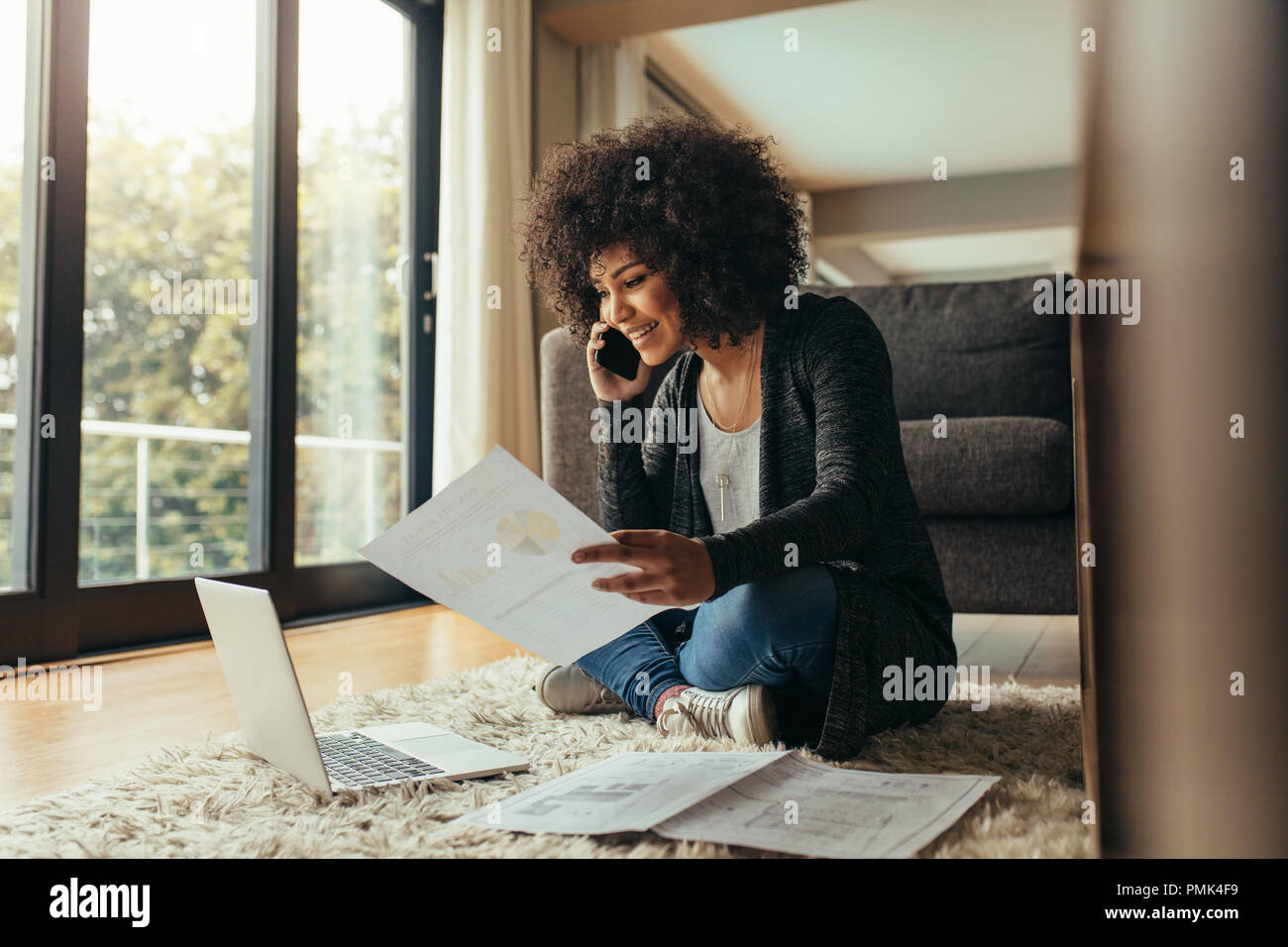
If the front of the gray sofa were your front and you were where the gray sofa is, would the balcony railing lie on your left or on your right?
on your right

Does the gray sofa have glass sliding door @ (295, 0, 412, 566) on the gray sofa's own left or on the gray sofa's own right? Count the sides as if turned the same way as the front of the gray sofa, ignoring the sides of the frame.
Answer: on the gray sofa's own right

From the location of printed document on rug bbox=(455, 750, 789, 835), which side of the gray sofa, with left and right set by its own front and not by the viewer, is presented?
front

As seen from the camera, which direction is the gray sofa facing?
toward the camera

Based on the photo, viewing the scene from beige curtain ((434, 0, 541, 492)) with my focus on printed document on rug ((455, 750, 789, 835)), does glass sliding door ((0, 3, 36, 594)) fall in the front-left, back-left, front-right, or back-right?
front-right

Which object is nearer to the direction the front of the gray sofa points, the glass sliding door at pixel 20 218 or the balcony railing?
the glass sliding door

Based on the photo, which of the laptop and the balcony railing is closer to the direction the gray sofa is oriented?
the laptop

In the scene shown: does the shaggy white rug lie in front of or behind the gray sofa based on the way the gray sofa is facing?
in front

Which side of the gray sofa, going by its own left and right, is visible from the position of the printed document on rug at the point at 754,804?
front

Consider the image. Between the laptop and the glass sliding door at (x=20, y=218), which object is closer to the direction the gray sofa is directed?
the laptop

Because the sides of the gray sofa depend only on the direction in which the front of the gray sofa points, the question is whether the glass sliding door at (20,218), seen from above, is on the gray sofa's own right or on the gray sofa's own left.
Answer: on the gray sofa's own right

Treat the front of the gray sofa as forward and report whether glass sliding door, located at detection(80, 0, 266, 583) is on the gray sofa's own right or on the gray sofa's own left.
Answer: on the gray sofa's own right
